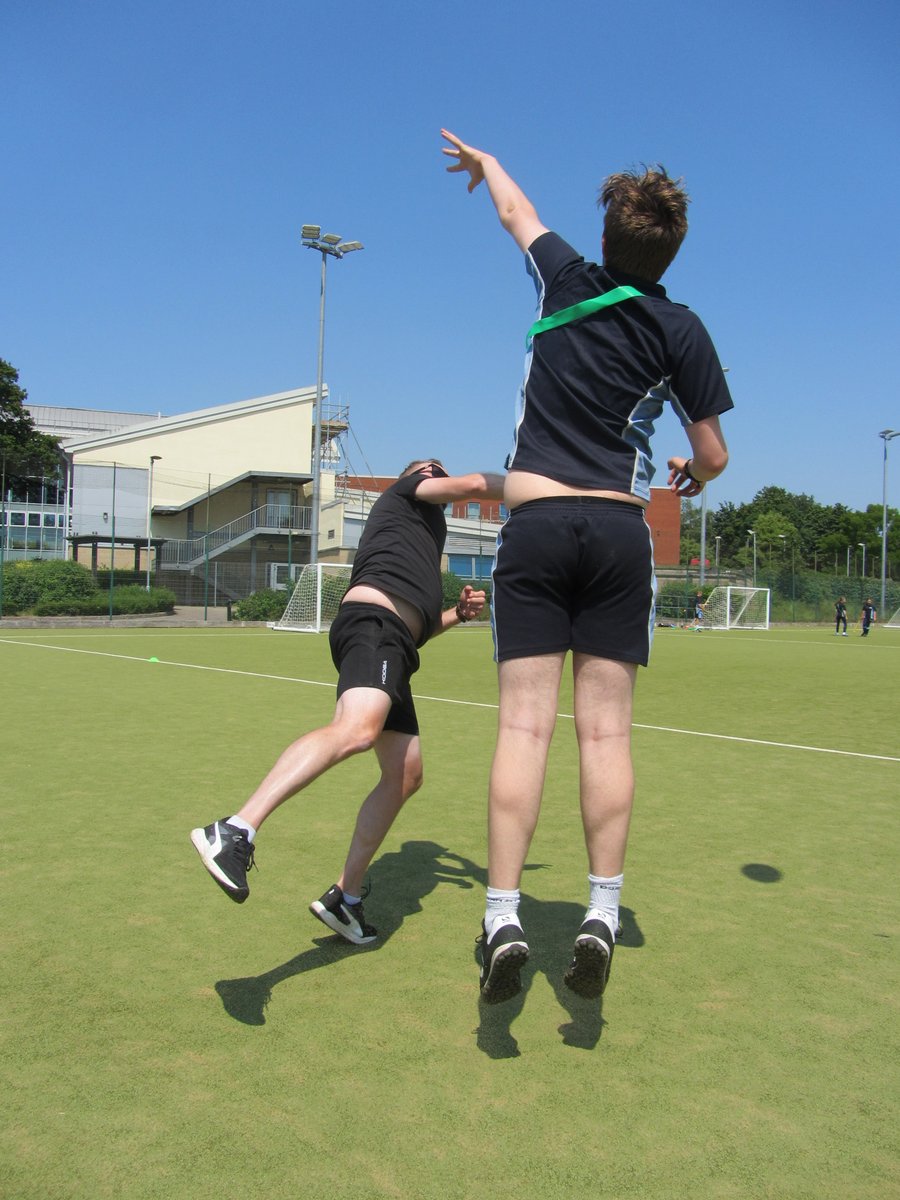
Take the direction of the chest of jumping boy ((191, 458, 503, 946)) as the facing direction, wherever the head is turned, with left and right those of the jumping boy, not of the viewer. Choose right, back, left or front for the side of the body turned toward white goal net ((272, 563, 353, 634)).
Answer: left

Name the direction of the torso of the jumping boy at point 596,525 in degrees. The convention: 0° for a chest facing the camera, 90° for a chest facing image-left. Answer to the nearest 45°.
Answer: approximately 180°

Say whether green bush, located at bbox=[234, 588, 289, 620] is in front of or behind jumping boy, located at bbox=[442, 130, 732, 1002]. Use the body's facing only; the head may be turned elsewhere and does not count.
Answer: in front

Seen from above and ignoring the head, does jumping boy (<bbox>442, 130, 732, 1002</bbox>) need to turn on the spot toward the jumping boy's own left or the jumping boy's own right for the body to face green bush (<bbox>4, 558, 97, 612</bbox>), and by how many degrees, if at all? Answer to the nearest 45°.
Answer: approximately 45° to the jumping boy's own left

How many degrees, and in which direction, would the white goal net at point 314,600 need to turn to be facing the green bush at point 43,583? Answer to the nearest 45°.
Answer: approximately 135° to its right

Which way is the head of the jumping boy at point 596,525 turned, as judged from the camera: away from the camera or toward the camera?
away from the camera

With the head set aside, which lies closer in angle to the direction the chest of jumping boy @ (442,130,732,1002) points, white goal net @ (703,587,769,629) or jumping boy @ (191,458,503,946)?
the white goal net

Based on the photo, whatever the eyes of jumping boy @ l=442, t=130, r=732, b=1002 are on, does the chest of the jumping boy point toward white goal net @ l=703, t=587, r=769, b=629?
yes
